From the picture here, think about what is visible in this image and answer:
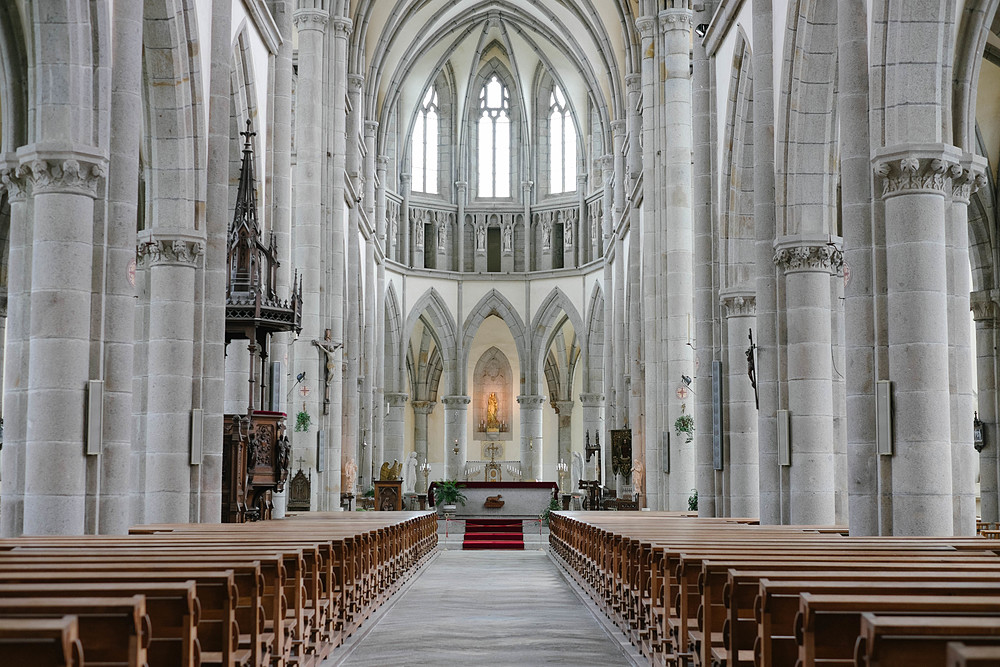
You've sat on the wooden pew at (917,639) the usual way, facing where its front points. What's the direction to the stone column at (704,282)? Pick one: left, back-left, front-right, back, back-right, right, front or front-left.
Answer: front

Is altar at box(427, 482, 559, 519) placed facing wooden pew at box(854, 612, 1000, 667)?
yes

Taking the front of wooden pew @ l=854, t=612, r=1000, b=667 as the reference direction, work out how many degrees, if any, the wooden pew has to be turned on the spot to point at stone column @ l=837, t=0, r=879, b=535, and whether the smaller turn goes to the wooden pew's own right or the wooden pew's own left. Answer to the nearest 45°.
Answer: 0° — it already faces it

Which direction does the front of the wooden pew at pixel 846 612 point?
away from the camera

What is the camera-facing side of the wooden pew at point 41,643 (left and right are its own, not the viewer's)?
back

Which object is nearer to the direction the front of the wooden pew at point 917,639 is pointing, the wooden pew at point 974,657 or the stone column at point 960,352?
the stone column

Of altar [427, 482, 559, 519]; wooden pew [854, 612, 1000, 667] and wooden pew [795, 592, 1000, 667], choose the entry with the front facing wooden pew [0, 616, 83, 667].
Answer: the altar

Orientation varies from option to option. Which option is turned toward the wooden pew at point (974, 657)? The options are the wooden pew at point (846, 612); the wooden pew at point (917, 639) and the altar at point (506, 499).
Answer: the altar

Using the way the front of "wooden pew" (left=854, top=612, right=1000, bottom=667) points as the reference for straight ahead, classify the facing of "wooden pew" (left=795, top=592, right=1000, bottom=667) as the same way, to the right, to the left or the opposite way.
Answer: the same way

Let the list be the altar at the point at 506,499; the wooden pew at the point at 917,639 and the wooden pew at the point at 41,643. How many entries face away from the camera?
2

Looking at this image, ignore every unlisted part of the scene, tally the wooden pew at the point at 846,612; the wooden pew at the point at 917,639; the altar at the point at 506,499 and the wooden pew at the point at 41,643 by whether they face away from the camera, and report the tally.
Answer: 3

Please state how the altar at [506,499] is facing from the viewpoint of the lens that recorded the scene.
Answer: facing the viewer

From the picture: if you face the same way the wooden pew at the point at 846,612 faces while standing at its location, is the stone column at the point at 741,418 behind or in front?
in front

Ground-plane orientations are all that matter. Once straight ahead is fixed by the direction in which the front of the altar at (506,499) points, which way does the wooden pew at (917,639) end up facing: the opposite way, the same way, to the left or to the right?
the opposite way

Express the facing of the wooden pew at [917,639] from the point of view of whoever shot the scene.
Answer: facing away from the viewer

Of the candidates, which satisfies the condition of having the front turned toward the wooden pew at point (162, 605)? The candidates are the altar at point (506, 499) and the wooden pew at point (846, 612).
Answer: the altar
